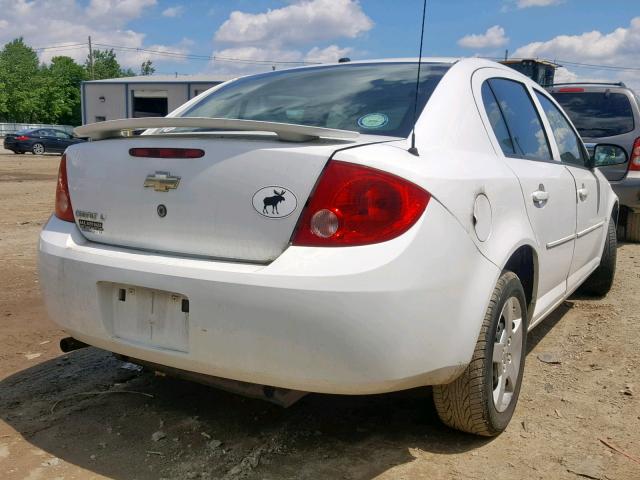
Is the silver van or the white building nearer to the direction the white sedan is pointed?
the silver van

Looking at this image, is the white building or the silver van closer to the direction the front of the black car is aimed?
the white building

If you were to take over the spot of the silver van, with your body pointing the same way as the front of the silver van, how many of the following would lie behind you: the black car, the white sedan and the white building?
1

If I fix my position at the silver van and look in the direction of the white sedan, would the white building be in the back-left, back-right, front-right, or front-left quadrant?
back-right

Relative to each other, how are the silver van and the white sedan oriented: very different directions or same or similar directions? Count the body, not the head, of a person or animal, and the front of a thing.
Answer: same or similar directions

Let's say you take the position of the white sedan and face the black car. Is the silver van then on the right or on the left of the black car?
right

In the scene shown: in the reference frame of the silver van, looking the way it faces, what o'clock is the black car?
The black car is roughly at 10 o'clock from the silver van.

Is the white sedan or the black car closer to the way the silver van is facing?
the black car

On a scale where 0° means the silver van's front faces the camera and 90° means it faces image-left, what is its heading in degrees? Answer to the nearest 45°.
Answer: approximately 180°
